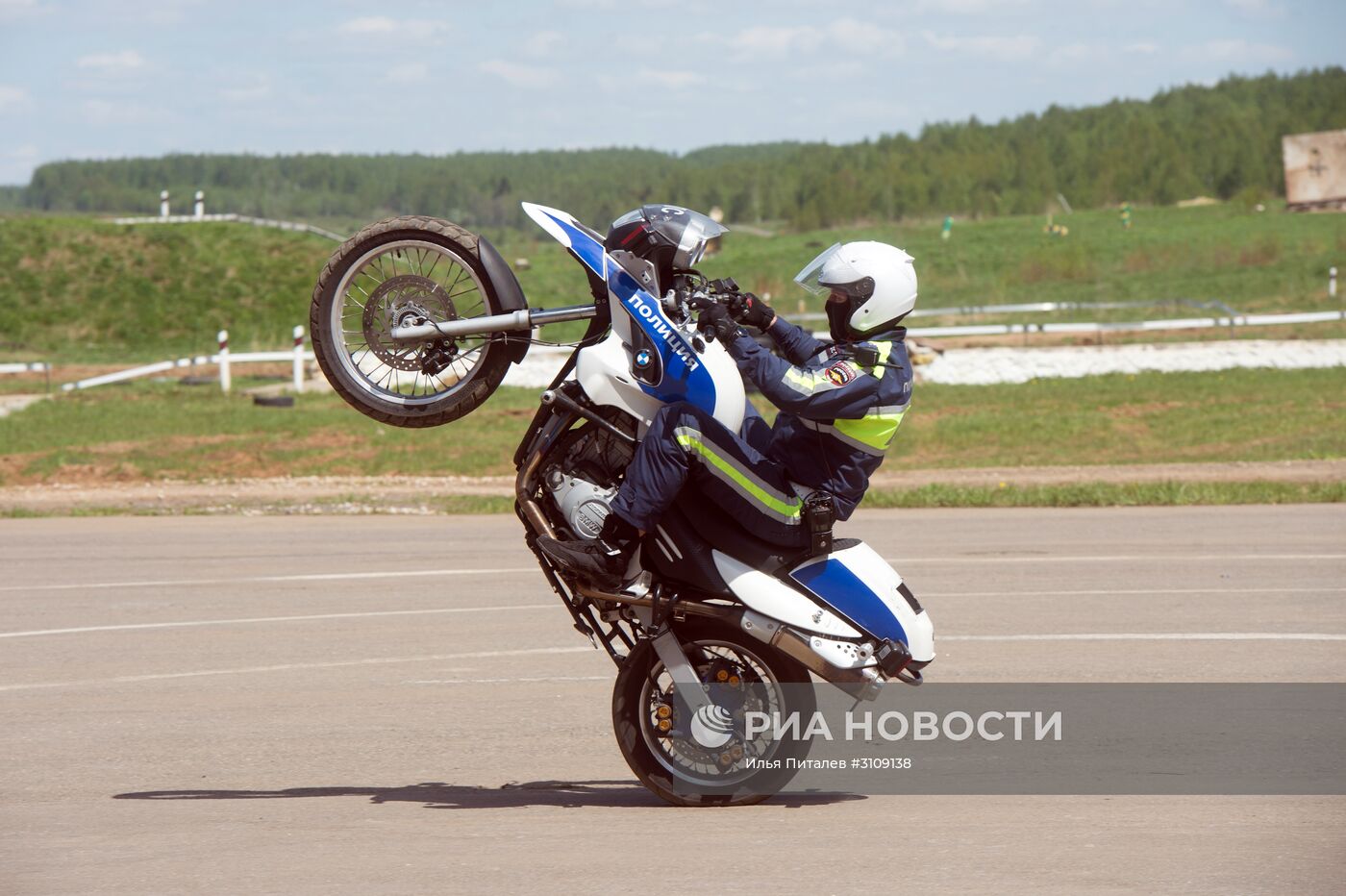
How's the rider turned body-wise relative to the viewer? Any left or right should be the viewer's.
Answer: facing to the left of the viewer

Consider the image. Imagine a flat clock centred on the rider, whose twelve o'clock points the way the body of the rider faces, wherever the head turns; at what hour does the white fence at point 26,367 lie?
The white fence is roughly at 2 o'clock from the rider.

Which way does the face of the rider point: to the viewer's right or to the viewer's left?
to the viewer's left
